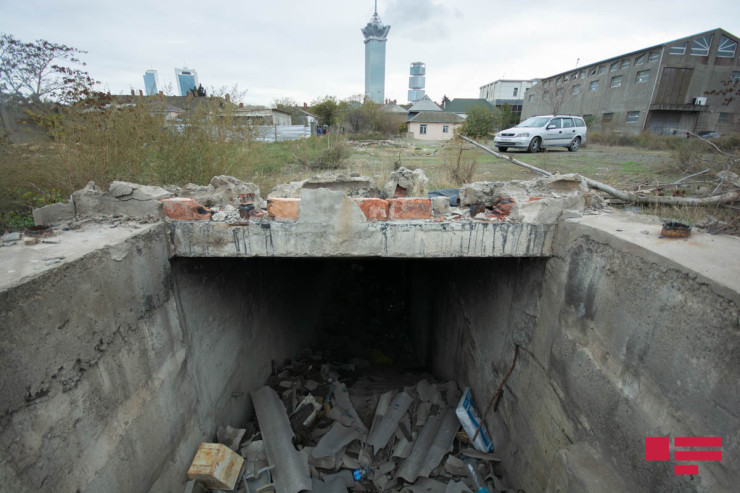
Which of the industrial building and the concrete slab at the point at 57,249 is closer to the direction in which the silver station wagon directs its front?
the concrete slab

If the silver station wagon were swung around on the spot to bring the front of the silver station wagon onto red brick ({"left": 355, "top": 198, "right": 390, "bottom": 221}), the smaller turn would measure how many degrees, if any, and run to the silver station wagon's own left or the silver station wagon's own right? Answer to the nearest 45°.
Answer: approximately 45° to the silver station wagon's own left

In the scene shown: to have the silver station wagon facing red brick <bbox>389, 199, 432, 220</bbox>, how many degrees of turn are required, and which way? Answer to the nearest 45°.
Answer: approximately 45° to its left

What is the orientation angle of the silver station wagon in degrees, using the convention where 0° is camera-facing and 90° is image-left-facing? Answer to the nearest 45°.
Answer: approximately 45°

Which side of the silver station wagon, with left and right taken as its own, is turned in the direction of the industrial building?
back
